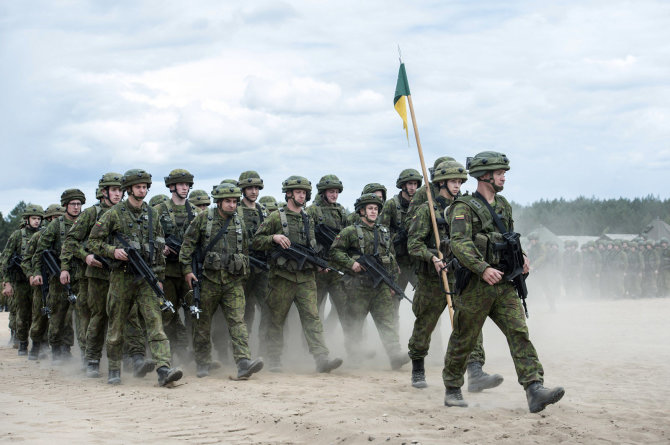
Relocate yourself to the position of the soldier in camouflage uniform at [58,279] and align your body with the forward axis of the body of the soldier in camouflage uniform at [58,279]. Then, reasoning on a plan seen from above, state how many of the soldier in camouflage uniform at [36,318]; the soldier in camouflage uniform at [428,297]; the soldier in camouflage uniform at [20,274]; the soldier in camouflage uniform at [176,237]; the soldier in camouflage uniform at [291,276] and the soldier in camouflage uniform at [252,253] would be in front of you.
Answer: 4

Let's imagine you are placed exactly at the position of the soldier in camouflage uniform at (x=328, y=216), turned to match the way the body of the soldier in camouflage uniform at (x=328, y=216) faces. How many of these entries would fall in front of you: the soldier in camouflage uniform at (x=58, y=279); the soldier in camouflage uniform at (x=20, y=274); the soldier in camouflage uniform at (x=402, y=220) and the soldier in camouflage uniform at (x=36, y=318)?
1

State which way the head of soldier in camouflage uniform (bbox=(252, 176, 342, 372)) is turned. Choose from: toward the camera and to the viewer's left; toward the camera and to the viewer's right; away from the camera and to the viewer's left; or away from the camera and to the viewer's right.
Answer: toward the camera and to the viewer's right

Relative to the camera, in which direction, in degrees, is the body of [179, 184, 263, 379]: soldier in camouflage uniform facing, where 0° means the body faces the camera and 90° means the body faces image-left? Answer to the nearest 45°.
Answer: approximately 315°

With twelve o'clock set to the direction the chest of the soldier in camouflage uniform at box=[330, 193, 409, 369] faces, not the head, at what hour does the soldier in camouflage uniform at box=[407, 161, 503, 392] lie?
the soldier in camouflage uniform at box=[407, 161, 503, 392] is roughly at 1 o'clock from the soldier in camouflage uniform at box=[330, 193, 409, 369].

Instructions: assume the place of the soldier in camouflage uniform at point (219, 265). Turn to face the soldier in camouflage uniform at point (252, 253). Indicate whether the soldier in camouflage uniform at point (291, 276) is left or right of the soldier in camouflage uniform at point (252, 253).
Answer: right

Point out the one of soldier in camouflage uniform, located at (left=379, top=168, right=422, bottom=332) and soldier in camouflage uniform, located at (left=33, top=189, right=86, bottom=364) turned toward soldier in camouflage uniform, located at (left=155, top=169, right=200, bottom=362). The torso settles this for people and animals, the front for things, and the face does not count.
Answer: soldier in camouflage uniform, located at (left=33, top=189, right=86, bottom=364)

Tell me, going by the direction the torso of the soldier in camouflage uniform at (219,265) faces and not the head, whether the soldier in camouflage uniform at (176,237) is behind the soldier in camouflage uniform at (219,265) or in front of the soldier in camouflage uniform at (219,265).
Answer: behind

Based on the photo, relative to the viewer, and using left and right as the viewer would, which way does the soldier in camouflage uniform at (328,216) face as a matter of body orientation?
facing the viewer and to the right of the viewer

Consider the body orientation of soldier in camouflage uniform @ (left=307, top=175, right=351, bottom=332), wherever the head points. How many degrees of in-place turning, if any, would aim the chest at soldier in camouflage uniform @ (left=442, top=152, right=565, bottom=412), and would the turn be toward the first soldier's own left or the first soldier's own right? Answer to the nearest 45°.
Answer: approximately 45° to the first soldier's own right

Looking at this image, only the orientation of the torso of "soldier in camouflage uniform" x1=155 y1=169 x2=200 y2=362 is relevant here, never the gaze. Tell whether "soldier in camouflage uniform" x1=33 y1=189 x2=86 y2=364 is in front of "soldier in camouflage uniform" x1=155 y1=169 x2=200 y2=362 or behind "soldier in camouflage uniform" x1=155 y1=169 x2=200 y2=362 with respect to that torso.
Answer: behind

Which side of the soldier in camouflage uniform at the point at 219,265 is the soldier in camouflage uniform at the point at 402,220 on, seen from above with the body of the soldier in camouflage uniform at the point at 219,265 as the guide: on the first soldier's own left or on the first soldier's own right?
on the first soldier's own left

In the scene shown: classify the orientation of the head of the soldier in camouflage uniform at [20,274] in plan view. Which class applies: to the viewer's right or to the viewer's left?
to the viewer's right

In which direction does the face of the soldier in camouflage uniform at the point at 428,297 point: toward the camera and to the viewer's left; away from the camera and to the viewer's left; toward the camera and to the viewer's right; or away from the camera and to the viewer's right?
toward the camera and to the viewer's right

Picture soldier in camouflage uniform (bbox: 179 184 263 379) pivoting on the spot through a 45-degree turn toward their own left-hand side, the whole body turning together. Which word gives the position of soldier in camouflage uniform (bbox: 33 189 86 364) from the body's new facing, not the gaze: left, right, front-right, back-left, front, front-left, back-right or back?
back-left

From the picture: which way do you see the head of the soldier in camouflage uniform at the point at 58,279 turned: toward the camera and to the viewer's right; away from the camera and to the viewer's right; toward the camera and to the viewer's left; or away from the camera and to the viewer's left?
toward the camera and to the viewer's right

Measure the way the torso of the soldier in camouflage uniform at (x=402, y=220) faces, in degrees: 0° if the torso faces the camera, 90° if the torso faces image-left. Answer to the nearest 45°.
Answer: approximately 315°
